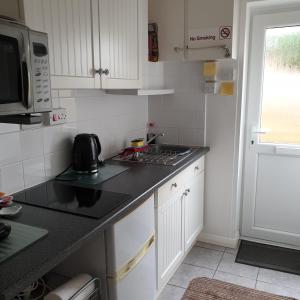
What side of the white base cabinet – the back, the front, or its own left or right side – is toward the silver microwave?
right

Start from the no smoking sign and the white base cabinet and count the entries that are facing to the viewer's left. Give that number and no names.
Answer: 0

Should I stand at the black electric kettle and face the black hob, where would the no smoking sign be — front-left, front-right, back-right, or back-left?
back-left

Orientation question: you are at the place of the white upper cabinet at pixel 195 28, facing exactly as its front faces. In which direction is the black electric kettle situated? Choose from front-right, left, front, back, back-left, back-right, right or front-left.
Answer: front-right

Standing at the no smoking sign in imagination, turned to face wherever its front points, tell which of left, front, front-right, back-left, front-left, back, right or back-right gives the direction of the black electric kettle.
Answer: front-right

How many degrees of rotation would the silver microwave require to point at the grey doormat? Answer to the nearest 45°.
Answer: approximately 90° to its left

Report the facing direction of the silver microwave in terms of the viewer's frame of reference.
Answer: facing the viewer and to the right of the viewer

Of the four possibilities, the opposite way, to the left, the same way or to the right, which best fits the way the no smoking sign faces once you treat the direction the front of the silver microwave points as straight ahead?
to the right

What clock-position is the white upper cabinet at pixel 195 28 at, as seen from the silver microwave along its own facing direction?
The white upper cabinet is roughly at 9 o'clock from the silver microwave.
